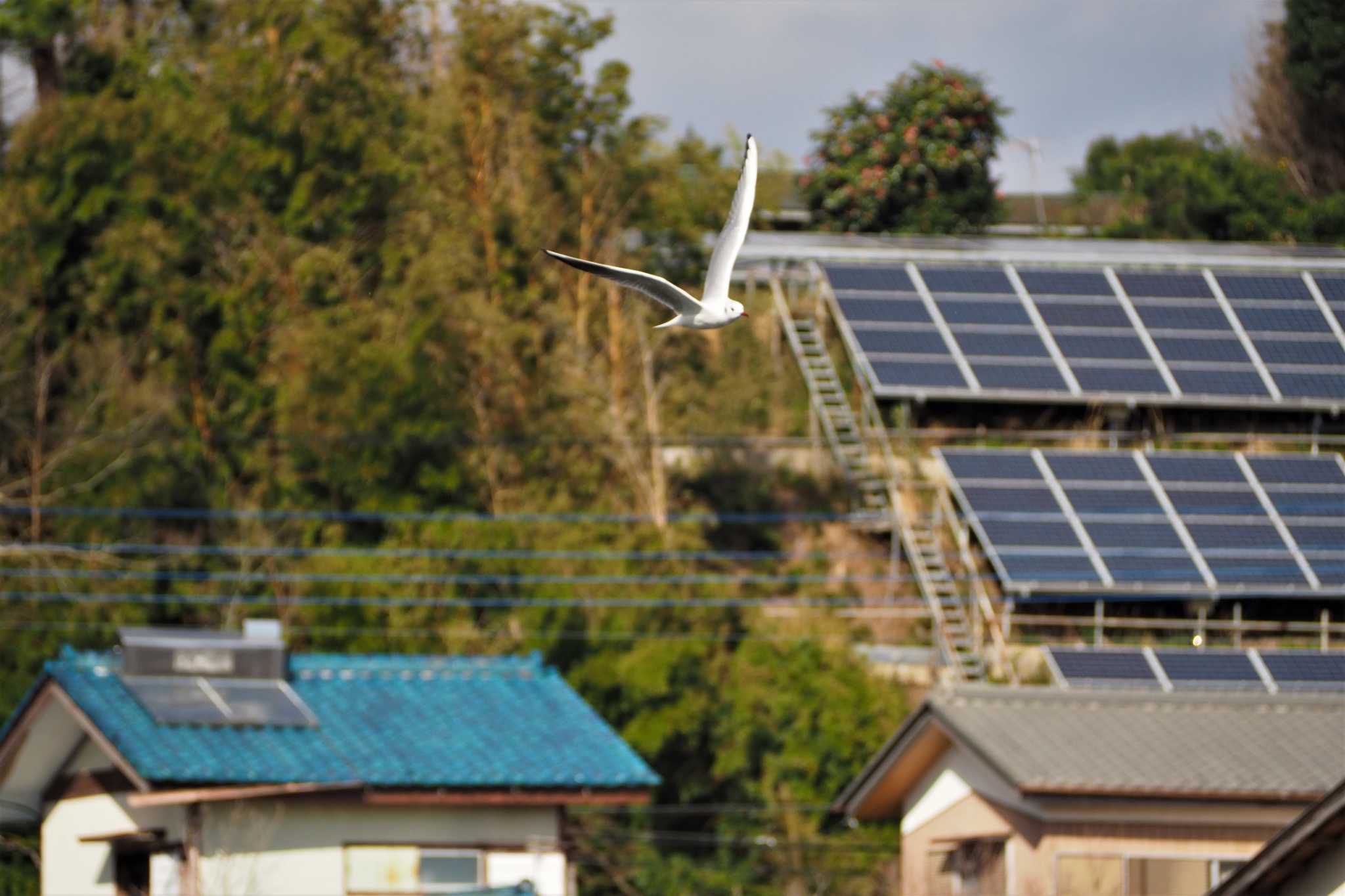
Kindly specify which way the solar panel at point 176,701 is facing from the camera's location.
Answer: facing the viewer and to the right of the viewer

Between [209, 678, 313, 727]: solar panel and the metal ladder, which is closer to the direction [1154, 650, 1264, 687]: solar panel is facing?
the solar panel

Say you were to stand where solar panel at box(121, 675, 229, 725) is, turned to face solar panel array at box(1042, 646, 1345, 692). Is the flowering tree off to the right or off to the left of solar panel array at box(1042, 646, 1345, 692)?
left

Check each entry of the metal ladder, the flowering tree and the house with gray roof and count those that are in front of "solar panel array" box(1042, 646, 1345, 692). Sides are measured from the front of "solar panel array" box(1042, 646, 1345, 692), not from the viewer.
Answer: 1

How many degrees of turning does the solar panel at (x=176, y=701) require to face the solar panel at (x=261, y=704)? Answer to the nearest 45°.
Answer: approximately 45° to its left

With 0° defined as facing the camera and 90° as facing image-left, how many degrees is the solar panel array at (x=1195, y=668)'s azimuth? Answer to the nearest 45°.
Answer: approximately 0°

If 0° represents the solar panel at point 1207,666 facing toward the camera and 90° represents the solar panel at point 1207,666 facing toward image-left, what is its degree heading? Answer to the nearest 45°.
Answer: approximately 0°

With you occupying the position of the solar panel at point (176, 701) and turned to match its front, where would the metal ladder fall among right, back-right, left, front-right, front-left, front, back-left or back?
left
